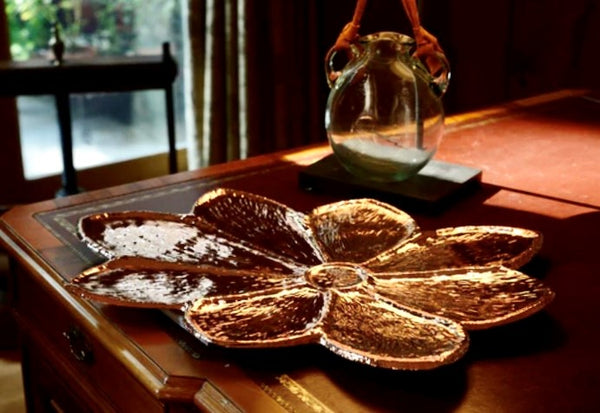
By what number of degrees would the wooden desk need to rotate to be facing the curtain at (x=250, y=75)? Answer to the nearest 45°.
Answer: approximately 135° to its right

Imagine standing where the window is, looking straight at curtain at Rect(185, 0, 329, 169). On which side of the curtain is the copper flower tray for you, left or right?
right

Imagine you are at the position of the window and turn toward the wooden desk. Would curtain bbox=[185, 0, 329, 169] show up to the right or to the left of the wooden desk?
left

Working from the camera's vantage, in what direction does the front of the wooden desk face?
facing the viewer and to the left of the viewer

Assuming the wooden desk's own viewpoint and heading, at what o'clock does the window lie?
The window is roughly at 4 o'clock from the wooden desk.
